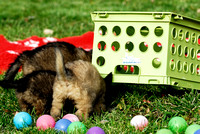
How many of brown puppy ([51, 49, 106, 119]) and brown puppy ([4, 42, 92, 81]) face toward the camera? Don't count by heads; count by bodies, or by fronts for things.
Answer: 0

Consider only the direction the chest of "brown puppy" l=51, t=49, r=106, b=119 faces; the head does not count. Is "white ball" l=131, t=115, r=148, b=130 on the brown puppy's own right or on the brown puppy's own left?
on the brown puppy's own right

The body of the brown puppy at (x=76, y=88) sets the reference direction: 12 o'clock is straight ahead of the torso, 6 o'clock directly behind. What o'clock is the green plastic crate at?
The green plastic crate is roughly at 1 o'clock from the brown puppy.

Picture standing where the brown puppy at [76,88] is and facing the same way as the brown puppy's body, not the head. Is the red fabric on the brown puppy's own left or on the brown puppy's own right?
on the brown puppy's own left

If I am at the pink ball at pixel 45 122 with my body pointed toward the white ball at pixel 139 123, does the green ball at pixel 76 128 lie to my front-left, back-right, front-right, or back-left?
front-right

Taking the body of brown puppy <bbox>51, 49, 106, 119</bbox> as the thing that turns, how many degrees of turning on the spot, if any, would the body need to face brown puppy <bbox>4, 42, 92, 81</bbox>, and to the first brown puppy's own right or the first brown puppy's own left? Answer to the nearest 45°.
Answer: approximately 90° to the first brown puppy's own left

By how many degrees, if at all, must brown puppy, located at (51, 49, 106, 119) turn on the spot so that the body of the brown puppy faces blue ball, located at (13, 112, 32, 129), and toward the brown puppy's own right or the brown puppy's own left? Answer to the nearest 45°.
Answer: approximately 135° to the brown puppy's own left

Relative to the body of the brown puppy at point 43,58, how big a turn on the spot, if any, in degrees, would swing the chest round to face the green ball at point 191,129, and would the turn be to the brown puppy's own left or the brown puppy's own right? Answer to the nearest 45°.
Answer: approximately 45° to the brown puppy's own right

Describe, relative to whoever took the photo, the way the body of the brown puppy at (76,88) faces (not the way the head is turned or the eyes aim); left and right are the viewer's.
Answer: facing away from the viewer and to the right of the viewer

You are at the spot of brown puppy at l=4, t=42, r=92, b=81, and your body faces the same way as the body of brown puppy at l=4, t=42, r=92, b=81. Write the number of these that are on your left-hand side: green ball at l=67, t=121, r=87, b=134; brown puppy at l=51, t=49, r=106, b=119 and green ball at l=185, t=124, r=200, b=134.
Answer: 0

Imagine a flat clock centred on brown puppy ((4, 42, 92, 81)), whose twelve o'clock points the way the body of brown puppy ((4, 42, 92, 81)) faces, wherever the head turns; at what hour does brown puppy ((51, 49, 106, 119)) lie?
brown puppy ((51, 49, 106, 119)) is roughly at 2 o'clock from brown puppy ((4, 42, 92, 81)).

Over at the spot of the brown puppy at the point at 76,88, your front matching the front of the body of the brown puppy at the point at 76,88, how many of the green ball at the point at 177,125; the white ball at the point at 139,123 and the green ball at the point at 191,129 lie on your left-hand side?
0

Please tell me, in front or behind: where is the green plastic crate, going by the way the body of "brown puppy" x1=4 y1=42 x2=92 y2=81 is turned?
in front
